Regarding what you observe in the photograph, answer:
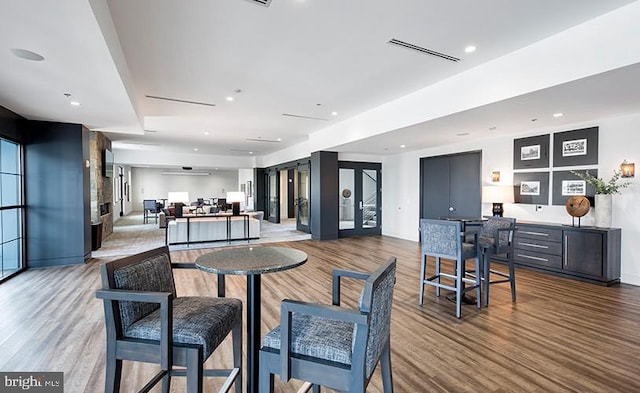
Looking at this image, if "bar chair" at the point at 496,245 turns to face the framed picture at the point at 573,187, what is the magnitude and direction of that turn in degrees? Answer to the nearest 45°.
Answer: approximately 180°

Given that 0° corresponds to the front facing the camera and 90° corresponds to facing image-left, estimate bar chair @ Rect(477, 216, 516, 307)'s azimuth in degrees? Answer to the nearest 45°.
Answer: approximately 45°

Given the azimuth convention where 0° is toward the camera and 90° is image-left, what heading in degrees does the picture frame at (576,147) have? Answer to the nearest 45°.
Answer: approximately 45°

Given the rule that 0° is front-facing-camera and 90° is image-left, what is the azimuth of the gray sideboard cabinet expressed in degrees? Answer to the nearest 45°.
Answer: approximately 45°

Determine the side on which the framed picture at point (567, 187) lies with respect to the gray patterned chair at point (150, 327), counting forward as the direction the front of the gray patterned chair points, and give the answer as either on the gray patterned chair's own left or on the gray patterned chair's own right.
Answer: on the gray patterned chair's own left

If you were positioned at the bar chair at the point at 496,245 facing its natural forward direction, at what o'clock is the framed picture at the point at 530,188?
The framed picture is roughly at 5 o'clock from the bar chair.

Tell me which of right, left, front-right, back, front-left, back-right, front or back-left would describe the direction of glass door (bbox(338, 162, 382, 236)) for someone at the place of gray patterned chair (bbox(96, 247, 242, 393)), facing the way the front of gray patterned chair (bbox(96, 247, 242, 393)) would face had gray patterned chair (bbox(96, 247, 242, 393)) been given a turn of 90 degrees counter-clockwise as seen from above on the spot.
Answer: front

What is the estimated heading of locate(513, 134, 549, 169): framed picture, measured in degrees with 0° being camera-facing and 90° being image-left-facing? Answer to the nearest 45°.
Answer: approximately 45°

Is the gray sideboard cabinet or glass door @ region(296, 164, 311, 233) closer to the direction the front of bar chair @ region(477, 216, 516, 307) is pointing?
the glass door
